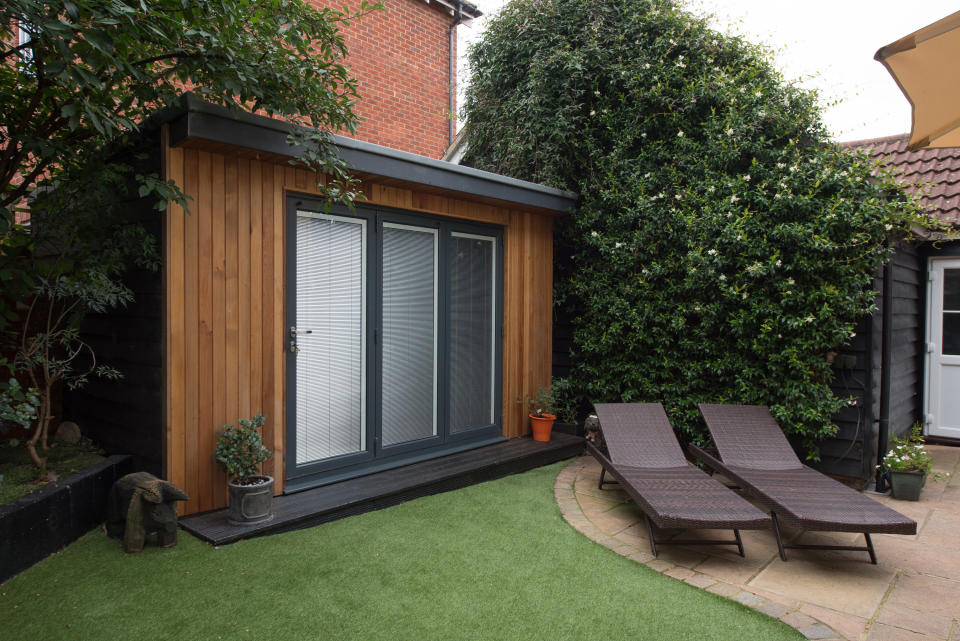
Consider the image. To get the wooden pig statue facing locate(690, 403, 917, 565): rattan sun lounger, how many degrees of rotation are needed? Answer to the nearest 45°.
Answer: approximately 45° to its left

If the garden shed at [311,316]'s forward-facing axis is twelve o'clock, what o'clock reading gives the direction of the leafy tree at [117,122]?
The leafy tree is roughly at 4 o'clock from the garden shed.

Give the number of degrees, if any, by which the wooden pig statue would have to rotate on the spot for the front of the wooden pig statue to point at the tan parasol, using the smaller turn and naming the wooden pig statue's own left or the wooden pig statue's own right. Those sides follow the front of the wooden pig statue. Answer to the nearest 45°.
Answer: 0° — it already faces it

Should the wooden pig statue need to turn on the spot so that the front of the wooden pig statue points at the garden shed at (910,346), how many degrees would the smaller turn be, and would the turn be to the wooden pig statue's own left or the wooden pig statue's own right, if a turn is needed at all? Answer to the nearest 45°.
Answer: approximately 45° to the wooden pig statue's own left

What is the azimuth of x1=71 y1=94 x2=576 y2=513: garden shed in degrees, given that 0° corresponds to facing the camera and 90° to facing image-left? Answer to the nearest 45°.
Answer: approximately 315°

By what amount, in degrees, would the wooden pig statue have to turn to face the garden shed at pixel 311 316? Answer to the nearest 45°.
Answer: approximately 90° to its left
